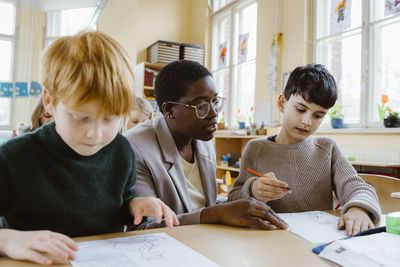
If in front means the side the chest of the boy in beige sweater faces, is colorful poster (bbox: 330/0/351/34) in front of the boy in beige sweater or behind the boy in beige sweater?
behind

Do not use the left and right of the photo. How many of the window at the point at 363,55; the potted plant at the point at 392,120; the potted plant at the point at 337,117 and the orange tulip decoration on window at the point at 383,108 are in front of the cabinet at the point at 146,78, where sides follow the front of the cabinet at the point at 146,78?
4

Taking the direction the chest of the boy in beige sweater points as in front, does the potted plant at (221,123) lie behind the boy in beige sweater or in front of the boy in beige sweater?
behind

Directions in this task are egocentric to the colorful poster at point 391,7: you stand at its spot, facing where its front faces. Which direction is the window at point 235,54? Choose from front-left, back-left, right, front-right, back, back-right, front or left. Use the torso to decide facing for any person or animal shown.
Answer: right

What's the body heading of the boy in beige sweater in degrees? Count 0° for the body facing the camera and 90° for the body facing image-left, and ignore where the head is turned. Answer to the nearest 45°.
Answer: approximately 0°

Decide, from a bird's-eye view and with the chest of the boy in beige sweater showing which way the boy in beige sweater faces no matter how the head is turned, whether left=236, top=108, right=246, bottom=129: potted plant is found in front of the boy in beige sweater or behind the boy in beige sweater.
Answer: behind

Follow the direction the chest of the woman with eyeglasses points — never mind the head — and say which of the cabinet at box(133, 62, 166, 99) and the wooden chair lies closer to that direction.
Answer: the wooden chair

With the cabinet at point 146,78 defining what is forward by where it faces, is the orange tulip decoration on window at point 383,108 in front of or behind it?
in front

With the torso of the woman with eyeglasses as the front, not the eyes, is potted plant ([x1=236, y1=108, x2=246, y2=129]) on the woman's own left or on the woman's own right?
on the woman's own left

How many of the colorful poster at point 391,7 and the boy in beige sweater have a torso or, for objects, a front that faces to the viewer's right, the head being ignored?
0

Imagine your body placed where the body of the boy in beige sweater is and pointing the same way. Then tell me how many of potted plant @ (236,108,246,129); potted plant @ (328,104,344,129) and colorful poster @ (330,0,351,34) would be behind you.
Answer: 3

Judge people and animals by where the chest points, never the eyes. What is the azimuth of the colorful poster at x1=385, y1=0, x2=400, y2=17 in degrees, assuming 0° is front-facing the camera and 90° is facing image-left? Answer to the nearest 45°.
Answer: approximately 45°

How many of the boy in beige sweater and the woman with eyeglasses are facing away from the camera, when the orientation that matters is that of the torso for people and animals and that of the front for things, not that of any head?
0
